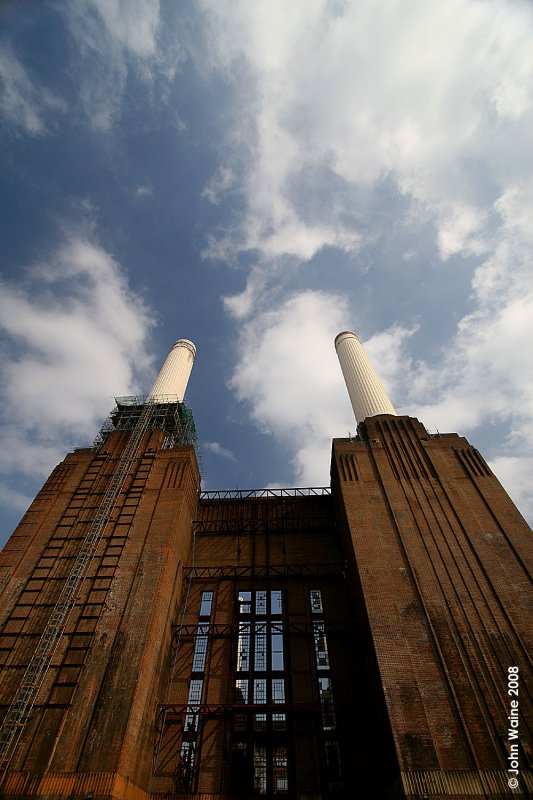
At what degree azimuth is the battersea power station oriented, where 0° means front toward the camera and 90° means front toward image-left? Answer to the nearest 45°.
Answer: approximately 0°
